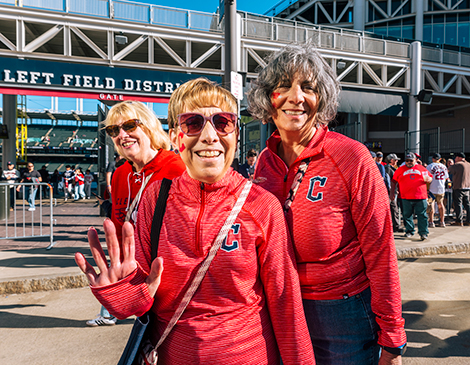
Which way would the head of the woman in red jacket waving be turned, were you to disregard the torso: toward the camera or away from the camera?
toward the camera

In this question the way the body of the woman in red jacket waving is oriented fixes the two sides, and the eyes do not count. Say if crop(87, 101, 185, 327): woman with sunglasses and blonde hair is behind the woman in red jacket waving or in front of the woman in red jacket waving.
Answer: behind

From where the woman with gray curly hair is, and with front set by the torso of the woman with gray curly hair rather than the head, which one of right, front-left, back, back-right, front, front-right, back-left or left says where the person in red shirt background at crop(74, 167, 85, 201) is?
right

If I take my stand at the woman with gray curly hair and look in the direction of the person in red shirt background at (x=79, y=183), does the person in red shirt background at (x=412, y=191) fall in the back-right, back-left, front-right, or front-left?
front-right

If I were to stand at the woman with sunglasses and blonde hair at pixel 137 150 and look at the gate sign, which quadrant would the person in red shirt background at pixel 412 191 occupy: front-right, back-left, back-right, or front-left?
front-right

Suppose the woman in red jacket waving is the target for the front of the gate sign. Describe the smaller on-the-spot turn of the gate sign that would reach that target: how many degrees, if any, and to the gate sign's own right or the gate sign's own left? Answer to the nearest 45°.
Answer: approximately 45° to the gate sign's own right

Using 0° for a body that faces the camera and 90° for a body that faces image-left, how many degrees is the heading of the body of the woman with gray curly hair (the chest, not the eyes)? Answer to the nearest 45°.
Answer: approximately 45°

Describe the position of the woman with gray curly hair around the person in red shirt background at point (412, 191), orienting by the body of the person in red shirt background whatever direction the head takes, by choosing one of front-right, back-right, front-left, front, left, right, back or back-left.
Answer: front

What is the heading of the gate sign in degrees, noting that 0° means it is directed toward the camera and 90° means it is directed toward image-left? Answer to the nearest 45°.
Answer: approximately 315°

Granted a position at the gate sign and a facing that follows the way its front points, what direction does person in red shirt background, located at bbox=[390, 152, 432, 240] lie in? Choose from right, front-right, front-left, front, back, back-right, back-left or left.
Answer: front

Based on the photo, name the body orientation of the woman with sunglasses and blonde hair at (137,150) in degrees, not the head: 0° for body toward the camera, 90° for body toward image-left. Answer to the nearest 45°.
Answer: approximately 45°

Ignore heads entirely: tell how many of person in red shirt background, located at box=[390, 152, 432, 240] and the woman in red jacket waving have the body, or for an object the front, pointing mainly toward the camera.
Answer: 2

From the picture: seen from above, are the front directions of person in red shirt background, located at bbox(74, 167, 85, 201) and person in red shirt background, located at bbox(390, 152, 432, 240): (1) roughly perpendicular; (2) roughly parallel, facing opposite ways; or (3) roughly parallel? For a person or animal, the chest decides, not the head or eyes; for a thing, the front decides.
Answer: roughly parallel

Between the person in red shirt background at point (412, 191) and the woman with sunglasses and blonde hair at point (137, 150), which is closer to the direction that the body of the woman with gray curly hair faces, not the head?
the woman with sunglasses and blonde hair

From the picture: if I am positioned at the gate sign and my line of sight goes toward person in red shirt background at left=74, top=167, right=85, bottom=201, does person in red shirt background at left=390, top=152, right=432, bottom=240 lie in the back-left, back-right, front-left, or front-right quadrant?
back-right

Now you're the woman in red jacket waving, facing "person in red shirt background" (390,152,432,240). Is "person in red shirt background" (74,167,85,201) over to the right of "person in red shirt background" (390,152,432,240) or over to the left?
left

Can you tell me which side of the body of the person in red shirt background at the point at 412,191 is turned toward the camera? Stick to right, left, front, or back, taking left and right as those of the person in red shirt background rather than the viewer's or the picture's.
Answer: front

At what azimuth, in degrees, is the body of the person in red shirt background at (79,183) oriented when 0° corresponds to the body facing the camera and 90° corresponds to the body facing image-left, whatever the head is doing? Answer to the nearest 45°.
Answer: approximately 45°
